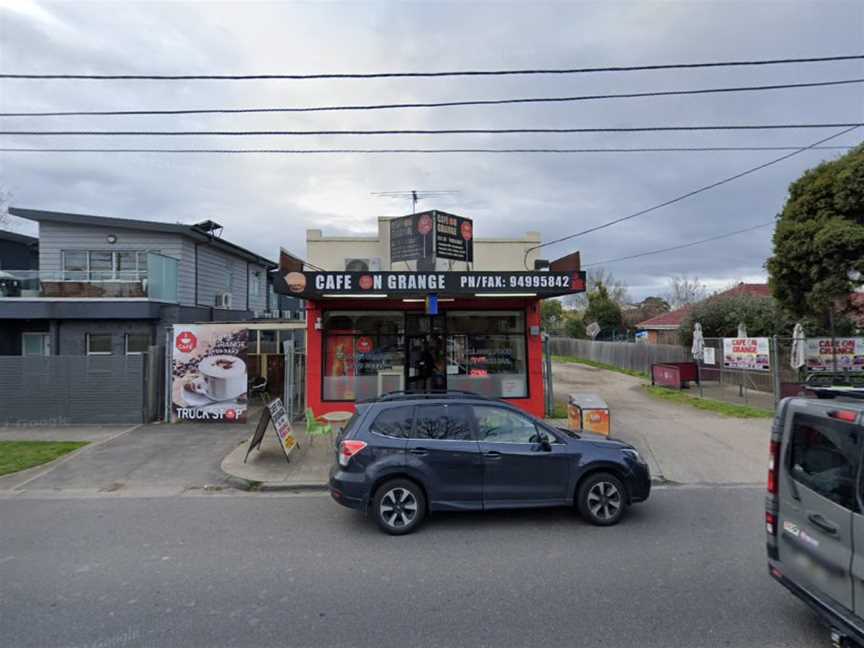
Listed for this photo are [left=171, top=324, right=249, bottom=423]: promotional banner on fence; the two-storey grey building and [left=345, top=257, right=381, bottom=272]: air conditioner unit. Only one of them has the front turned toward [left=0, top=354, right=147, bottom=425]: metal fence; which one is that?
the two-storey grey building

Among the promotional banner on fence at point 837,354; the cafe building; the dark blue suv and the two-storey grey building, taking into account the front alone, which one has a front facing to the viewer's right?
the dark blue suv

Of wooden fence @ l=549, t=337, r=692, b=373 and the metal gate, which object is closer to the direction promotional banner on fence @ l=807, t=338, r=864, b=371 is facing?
the metal gate

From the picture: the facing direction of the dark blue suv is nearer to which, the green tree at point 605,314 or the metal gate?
the green tree

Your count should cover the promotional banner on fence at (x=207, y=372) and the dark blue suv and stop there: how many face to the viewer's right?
1

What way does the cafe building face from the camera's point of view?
toward the camera

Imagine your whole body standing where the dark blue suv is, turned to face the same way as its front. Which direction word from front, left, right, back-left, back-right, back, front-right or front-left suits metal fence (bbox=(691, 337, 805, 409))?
front-left

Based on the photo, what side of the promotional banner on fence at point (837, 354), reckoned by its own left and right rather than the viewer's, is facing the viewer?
front

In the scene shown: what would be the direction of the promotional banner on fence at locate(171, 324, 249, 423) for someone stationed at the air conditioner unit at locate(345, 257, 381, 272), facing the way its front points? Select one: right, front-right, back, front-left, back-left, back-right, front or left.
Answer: right

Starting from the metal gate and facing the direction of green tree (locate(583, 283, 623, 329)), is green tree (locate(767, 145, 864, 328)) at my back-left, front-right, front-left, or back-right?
front-right

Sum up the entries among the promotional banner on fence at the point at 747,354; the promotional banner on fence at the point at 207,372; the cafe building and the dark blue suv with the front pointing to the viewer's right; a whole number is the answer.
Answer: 1

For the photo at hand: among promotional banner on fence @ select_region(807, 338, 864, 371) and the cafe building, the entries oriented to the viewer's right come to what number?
0

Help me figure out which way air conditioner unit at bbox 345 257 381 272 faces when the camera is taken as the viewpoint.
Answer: facing the viewer

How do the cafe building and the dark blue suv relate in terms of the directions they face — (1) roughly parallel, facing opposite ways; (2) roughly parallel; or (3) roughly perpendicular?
roughly perpendicular
